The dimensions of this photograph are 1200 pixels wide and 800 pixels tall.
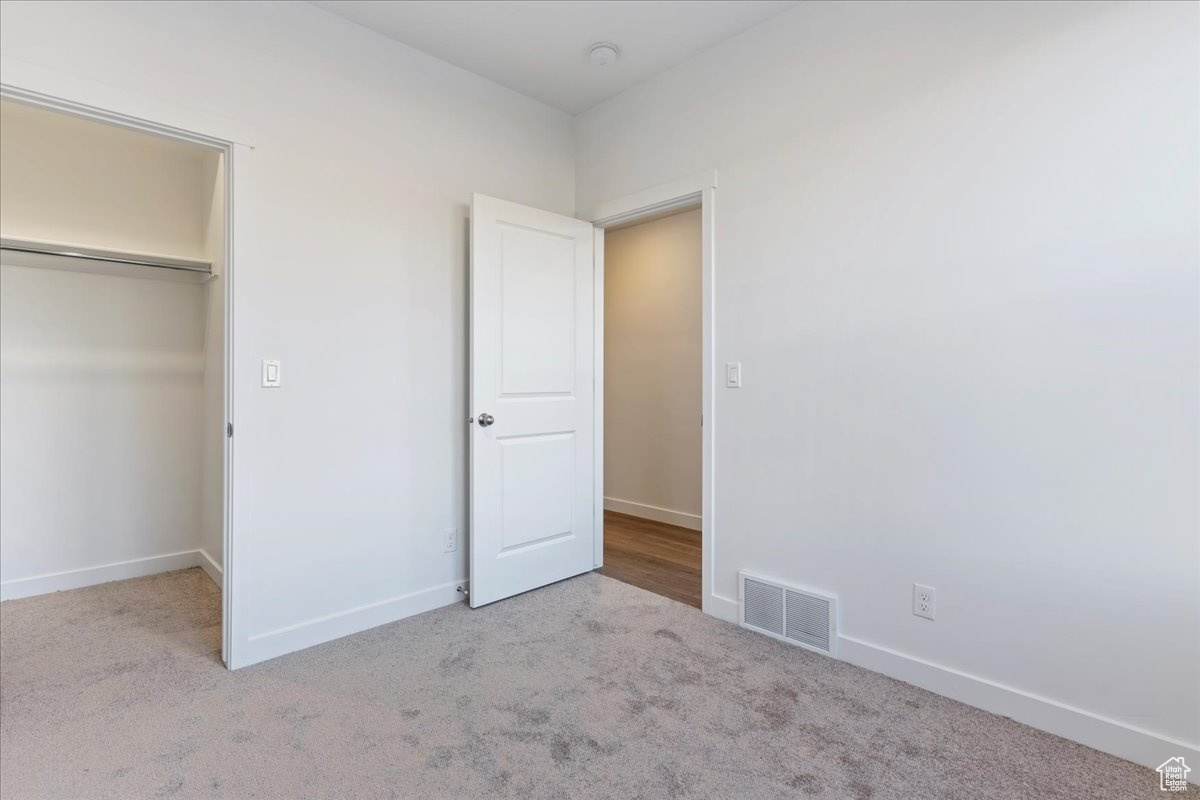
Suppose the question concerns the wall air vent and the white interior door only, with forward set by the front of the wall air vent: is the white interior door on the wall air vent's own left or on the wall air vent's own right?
on the wall air vent's own right

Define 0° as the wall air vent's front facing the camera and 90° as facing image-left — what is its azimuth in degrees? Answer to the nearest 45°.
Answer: approximately 45°

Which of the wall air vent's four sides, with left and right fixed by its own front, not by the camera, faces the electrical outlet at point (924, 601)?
left

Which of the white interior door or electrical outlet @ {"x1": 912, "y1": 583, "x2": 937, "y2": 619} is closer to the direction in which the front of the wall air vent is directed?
the white interior door
